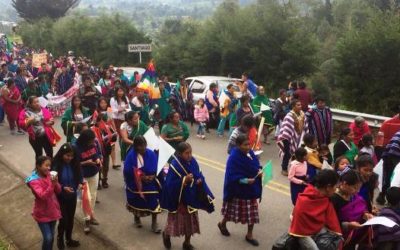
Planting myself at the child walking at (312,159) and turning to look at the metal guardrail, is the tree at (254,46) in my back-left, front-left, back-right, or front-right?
front-left

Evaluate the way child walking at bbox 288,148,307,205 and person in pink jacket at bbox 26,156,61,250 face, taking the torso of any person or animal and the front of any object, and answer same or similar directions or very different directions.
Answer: same or similar directions

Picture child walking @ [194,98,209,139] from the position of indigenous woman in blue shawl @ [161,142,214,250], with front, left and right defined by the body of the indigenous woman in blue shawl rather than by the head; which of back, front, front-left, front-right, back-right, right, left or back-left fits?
back-left

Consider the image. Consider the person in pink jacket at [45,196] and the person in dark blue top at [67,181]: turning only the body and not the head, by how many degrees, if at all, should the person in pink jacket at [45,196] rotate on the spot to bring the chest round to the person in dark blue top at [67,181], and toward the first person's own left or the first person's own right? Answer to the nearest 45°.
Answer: approximately 90° to the first person's own left

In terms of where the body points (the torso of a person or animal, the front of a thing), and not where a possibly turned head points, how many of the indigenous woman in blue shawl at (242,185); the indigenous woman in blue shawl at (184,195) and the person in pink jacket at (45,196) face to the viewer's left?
0

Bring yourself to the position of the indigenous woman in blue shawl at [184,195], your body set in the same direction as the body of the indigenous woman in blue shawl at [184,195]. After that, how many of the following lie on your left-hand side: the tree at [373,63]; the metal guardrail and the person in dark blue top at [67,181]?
2

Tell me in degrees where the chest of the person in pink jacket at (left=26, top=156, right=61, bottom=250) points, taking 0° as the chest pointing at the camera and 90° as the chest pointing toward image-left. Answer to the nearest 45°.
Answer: approximately 315°

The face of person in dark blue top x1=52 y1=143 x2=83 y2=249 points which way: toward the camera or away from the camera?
toward the camera

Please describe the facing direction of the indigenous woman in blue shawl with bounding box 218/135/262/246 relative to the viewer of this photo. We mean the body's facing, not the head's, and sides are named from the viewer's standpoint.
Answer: facing the viewer and to the right of the viewer

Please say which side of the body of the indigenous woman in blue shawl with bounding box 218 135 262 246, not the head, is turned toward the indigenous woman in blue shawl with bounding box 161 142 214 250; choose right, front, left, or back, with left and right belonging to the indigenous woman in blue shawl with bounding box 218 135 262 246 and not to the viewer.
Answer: right

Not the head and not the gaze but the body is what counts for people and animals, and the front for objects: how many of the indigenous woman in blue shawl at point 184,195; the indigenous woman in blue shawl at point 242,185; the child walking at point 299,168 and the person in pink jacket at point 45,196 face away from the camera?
0

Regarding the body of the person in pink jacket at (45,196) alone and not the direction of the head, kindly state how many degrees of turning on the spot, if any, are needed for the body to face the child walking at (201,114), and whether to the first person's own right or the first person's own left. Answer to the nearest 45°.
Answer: approximately 90° to the first person's own left
